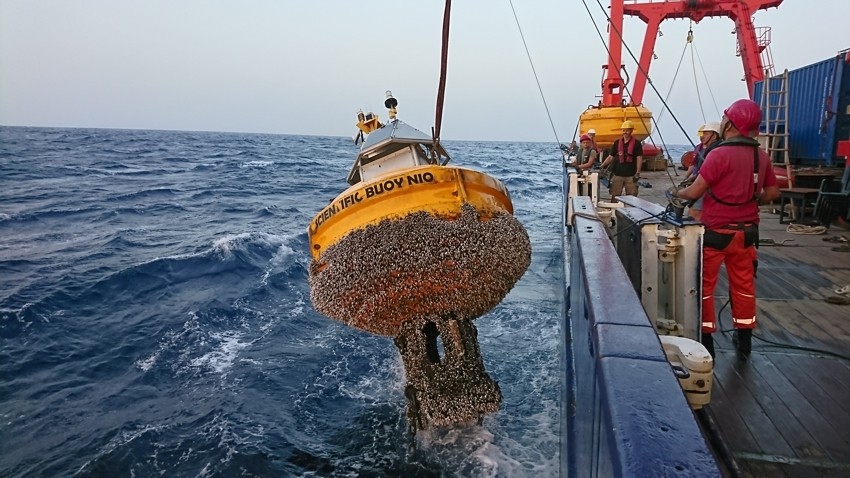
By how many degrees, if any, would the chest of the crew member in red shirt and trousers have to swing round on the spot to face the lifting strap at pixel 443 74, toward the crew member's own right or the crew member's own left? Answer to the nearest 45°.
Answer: approximately 45° to the crew member's own left

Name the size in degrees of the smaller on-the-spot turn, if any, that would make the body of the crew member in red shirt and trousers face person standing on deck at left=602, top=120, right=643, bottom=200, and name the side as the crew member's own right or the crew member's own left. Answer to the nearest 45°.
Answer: approximately 45° to the crew member's own right

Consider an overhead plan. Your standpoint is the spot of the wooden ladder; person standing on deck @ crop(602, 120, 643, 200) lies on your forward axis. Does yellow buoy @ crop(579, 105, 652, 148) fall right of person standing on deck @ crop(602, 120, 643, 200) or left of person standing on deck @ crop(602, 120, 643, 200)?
right

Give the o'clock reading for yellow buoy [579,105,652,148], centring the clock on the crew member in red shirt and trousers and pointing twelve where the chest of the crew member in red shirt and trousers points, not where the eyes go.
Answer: The yellow buoy is roughly at 1 o'clock from the crew member in red shirt and trousers.

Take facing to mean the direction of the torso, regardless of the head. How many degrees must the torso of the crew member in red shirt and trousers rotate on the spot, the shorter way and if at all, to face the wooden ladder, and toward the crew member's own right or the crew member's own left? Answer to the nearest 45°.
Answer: approximately 45° to the crew member's own right

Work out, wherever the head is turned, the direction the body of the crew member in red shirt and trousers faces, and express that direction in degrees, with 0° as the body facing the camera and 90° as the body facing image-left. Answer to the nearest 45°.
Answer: approximately 135°
